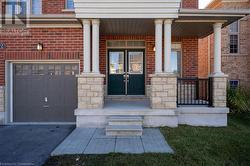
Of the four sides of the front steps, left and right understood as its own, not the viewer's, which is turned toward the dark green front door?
back

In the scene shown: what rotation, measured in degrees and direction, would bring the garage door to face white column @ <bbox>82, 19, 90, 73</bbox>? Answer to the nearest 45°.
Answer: approximately 45° to its left

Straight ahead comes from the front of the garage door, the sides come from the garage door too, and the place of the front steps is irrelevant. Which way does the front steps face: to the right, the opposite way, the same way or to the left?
the same way

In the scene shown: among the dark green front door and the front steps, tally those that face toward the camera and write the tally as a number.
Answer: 2

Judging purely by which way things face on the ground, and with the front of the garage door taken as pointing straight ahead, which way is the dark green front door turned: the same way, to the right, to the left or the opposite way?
the same way

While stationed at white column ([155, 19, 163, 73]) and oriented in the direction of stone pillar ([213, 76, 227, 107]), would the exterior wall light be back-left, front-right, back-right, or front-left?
back-left

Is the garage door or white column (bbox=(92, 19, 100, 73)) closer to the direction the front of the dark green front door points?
the white column

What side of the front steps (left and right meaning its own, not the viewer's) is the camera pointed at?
front

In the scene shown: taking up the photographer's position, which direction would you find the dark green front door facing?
facing the viewer

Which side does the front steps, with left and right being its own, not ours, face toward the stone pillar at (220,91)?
left

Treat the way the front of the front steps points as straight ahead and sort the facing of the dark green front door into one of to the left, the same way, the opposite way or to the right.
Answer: the same way

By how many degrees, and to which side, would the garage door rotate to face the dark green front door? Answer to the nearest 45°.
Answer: approximately 90° to its left
